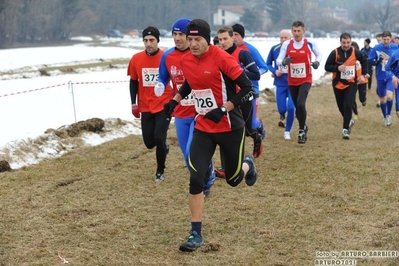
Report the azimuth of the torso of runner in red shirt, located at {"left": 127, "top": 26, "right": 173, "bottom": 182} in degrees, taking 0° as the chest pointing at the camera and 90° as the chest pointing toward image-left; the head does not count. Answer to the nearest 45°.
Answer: approximately 0°
